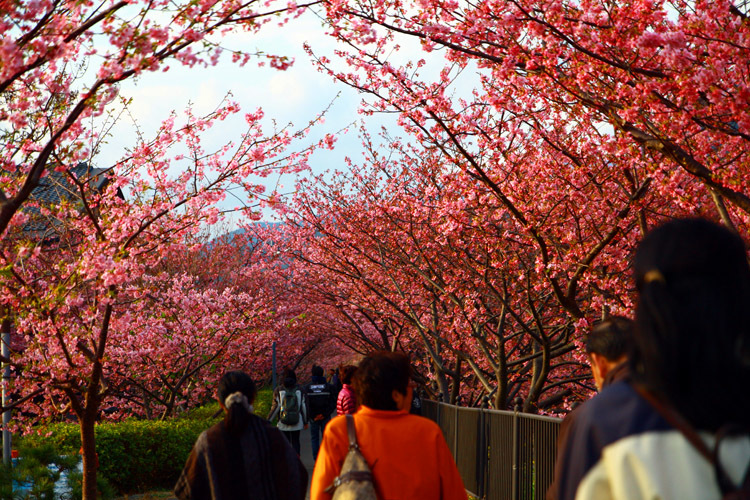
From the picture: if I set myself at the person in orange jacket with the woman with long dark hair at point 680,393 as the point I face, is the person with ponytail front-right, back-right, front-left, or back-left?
back-right

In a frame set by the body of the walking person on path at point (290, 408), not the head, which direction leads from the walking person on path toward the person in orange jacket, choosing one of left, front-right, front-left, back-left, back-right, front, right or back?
back

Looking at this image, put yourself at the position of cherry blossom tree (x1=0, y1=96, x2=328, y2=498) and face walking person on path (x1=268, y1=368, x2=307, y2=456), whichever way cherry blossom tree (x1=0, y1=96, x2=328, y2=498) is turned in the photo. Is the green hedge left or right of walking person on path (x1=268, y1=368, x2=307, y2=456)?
left

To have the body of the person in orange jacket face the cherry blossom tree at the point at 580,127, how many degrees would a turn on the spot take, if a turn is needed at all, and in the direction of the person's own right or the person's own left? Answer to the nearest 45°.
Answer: approximately 45° to the person's own right

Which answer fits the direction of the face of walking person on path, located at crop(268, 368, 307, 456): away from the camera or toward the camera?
away from the camera

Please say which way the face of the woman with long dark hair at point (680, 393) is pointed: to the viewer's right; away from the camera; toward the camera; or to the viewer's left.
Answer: away from the camera

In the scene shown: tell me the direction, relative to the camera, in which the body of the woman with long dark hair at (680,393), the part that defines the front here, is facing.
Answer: away from the camera

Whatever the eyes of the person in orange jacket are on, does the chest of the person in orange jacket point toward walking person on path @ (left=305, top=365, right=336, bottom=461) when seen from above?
yes
